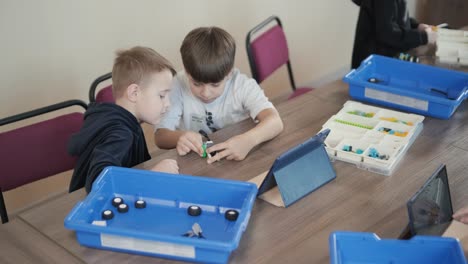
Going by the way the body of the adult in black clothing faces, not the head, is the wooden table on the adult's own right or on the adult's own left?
on the adult's own right

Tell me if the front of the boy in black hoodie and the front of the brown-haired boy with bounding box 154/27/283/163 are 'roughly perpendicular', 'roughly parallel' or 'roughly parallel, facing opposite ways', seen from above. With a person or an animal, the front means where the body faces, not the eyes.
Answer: roughly perpendicular

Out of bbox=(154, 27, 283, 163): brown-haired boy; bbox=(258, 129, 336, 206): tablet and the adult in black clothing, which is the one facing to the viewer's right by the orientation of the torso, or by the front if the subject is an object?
the adult in black clothing

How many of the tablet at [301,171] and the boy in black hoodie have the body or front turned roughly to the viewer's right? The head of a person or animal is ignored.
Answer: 1

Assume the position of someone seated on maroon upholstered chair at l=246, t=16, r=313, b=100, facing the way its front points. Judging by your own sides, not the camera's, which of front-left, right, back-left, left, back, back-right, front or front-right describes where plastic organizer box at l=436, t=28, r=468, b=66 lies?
front-left

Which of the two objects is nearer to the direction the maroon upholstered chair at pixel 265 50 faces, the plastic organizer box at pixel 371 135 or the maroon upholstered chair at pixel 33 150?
the plastic organizer box

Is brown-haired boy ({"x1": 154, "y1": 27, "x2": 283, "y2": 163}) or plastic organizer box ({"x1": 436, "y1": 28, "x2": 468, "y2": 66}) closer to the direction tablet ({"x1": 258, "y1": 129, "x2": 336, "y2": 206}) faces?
the brown-haired boy

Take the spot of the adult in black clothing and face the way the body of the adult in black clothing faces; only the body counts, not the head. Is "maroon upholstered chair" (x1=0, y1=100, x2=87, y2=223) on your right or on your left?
on your right

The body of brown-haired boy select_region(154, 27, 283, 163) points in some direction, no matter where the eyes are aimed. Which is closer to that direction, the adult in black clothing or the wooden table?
the wooden table

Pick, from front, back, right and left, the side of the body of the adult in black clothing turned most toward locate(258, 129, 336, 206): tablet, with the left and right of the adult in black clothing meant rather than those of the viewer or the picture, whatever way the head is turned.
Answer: right

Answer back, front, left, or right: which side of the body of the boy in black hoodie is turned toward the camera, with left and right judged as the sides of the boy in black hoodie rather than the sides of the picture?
right

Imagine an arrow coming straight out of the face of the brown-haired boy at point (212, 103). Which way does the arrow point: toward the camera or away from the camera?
toward the camera

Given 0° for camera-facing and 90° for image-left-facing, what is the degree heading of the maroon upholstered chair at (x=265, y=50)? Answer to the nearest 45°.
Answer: approximately 315°

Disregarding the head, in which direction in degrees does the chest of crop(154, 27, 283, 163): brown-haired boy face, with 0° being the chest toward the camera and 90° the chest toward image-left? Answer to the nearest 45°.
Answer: approximately 0°

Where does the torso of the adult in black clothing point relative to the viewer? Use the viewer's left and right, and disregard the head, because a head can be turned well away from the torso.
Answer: facing to the right of the viewer

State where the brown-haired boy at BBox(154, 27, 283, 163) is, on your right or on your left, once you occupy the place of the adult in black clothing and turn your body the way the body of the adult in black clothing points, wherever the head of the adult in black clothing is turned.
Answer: on your right
